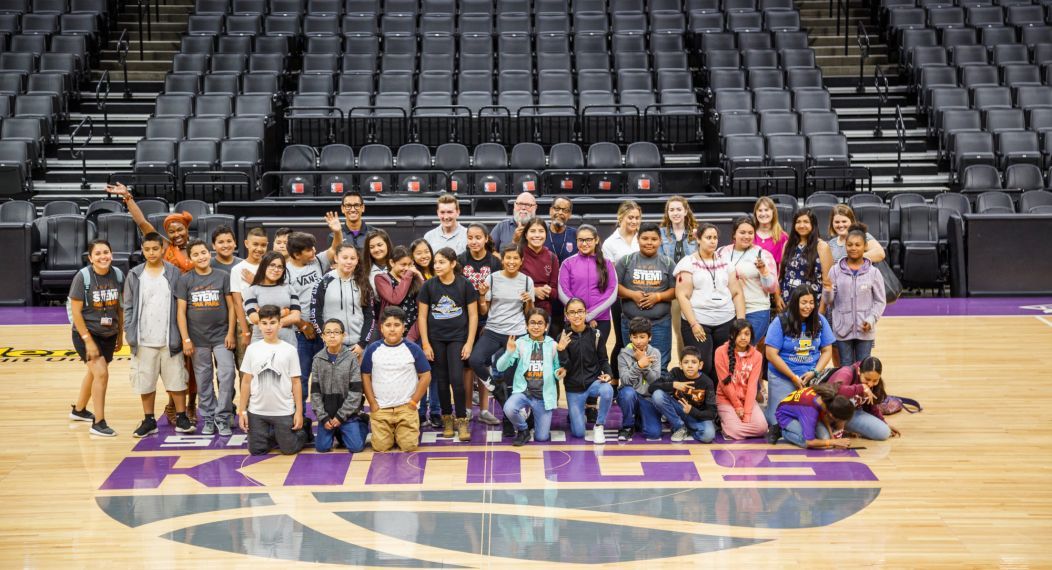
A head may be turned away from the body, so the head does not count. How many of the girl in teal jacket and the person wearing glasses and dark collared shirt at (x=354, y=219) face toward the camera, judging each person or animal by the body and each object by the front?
2

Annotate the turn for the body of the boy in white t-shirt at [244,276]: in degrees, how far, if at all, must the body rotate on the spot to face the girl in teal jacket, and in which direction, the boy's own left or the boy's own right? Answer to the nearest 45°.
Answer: approximately 45° to the boy's own left

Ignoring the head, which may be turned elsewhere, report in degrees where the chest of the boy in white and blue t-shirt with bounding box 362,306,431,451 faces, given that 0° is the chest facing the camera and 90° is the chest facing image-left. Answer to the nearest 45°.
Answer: approximately 0°

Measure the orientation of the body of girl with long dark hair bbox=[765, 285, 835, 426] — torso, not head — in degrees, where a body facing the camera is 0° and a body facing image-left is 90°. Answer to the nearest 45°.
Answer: approximately 0°

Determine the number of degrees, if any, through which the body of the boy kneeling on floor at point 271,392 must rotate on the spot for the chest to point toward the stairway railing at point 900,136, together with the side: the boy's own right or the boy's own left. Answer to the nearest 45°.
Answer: approximately 135° to the boy's own left

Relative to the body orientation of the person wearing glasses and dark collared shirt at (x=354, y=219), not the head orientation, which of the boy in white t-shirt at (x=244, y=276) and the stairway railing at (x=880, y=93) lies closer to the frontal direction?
the boy in white t-shirt
